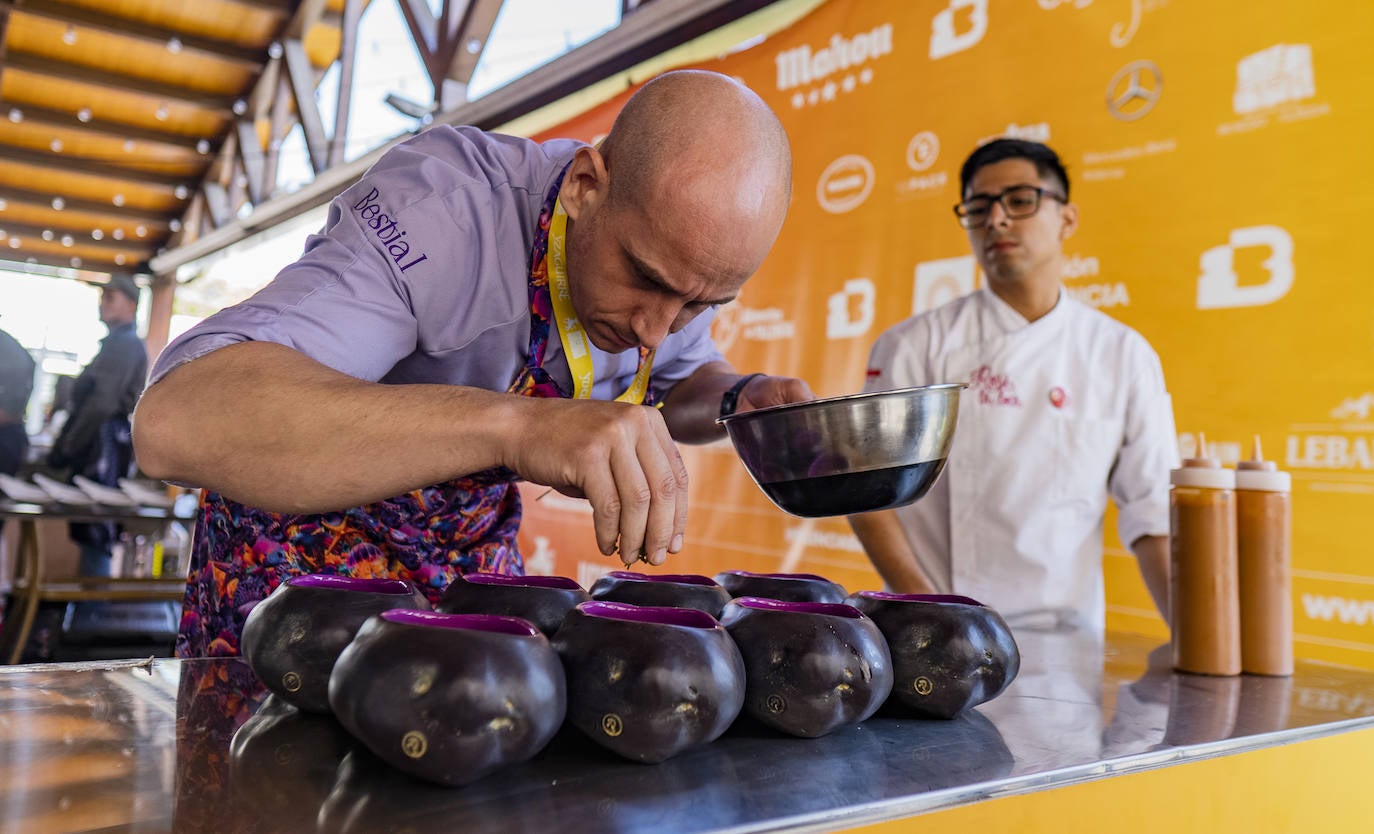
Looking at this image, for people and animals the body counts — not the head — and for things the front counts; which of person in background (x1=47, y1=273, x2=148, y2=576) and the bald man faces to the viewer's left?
the person in background

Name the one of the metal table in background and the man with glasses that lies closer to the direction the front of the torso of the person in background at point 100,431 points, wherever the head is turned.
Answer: the metal table in background

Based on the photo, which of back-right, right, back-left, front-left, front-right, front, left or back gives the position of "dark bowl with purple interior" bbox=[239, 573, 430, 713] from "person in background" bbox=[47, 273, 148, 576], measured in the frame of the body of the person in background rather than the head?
left

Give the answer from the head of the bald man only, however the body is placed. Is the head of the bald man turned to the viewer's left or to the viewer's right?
to the viewer's right

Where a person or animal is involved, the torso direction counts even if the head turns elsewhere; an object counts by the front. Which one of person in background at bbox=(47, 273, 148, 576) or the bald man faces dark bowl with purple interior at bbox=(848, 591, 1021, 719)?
the bald man

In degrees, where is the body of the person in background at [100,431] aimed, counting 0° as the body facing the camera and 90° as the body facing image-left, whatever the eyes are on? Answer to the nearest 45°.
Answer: approximately 90°

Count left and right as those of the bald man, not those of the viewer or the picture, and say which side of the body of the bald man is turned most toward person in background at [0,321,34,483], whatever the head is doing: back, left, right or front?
back

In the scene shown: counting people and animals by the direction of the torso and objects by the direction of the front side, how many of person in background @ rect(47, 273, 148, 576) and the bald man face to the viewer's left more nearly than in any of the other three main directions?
1

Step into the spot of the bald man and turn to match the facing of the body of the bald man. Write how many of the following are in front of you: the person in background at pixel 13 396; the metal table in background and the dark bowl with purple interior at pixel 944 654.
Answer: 1

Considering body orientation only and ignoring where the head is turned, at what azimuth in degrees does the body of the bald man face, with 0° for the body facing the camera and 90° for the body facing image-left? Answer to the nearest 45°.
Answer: approximately 315°
